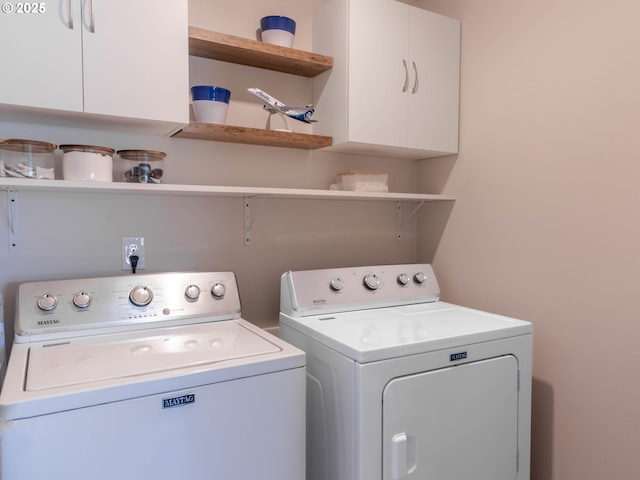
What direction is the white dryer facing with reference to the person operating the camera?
facing the viewer and to the right of the viewer

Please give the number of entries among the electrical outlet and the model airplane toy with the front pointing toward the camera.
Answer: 1

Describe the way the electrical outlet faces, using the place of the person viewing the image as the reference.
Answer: facing the viewer

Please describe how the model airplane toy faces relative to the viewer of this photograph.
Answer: facing to the left of the viewer

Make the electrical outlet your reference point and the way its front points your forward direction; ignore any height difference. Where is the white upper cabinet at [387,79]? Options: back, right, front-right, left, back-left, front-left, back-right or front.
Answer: left

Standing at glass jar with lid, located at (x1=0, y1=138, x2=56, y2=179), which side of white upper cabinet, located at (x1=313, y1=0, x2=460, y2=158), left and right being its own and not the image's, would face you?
right

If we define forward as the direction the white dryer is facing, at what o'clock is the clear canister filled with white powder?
The clear canister filled with white powder is roughly at 4 o'clock from the white dryer.

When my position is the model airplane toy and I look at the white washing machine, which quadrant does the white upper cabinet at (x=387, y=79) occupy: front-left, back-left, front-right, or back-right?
back-left
